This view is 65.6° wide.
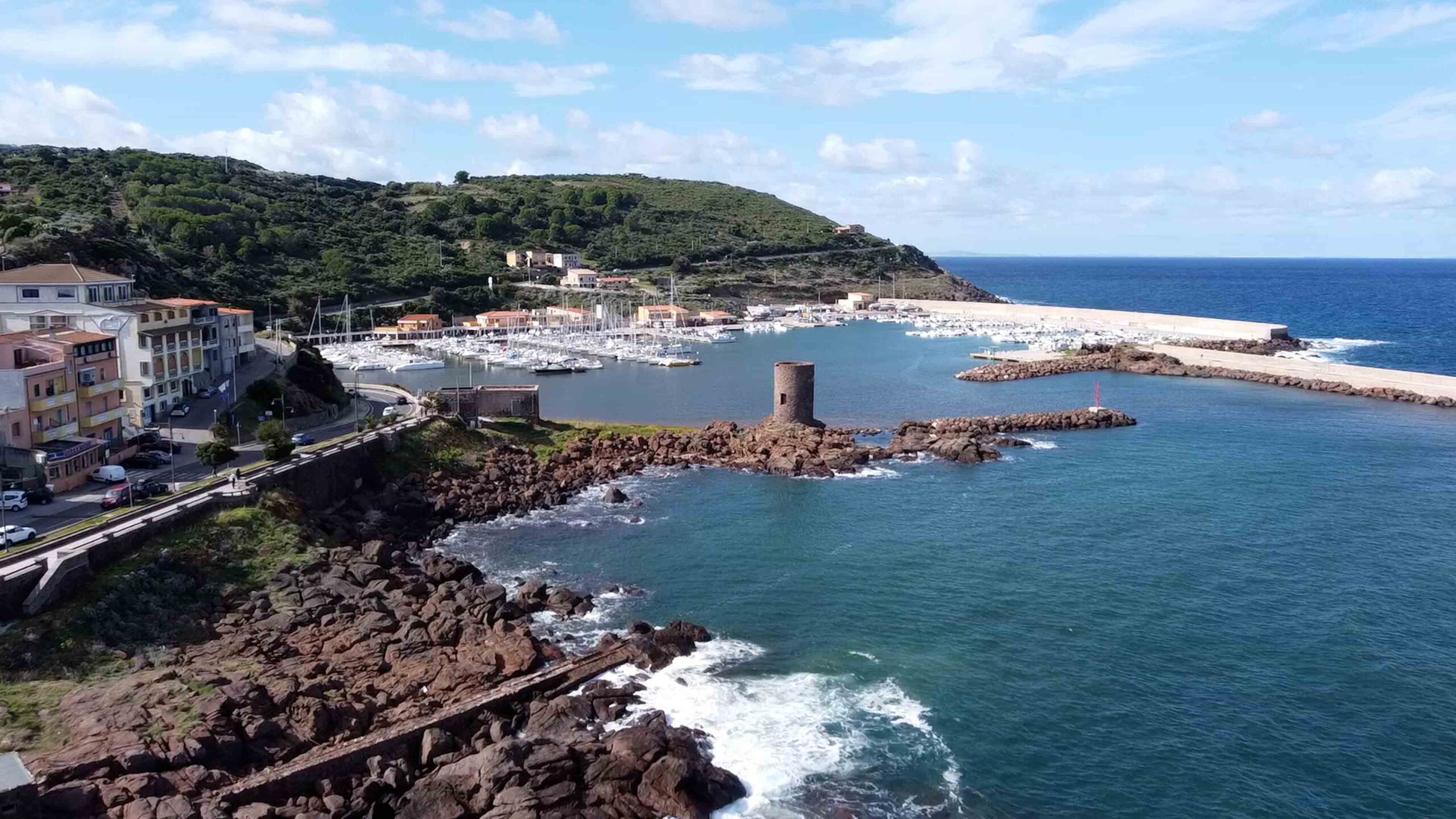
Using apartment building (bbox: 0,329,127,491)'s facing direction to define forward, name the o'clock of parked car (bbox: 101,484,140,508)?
The parked car is roughly at 1 o'clock from the apartment building.

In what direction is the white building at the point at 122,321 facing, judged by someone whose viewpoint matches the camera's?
facing the viewer and to the right of the viewer

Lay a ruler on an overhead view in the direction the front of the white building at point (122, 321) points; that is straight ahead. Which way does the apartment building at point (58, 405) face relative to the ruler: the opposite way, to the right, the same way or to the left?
the same way

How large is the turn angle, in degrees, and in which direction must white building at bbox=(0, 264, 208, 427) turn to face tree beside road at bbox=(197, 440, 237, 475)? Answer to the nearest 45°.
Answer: approximately 45° to its right

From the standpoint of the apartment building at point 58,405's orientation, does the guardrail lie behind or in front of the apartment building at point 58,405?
in front

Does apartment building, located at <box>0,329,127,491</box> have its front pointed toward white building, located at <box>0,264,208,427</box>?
no

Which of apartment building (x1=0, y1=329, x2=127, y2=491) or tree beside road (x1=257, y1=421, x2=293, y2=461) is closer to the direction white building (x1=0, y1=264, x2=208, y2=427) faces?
the tree beside road

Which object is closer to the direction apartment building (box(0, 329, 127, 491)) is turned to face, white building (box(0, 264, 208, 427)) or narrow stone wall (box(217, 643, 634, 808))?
the narrow stone wall

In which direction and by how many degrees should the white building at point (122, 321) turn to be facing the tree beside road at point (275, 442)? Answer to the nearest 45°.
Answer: approximately 45° to its right

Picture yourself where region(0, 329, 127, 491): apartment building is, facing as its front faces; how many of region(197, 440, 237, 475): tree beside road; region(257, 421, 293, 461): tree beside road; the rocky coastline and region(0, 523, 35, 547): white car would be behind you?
0

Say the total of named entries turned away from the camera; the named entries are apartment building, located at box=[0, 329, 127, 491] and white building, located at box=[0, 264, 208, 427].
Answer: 0

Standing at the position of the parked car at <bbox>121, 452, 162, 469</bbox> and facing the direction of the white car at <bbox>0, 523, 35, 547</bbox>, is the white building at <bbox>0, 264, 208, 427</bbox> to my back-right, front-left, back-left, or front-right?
back-right

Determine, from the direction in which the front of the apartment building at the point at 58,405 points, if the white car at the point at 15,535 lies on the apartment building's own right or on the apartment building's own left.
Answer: on the apartment building's own right

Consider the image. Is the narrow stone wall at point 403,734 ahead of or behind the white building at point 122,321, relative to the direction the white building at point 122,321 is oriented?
ahead

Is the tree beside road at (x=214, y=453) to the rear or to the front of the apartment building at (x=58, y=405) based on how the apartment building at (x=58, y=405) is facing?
to the front
